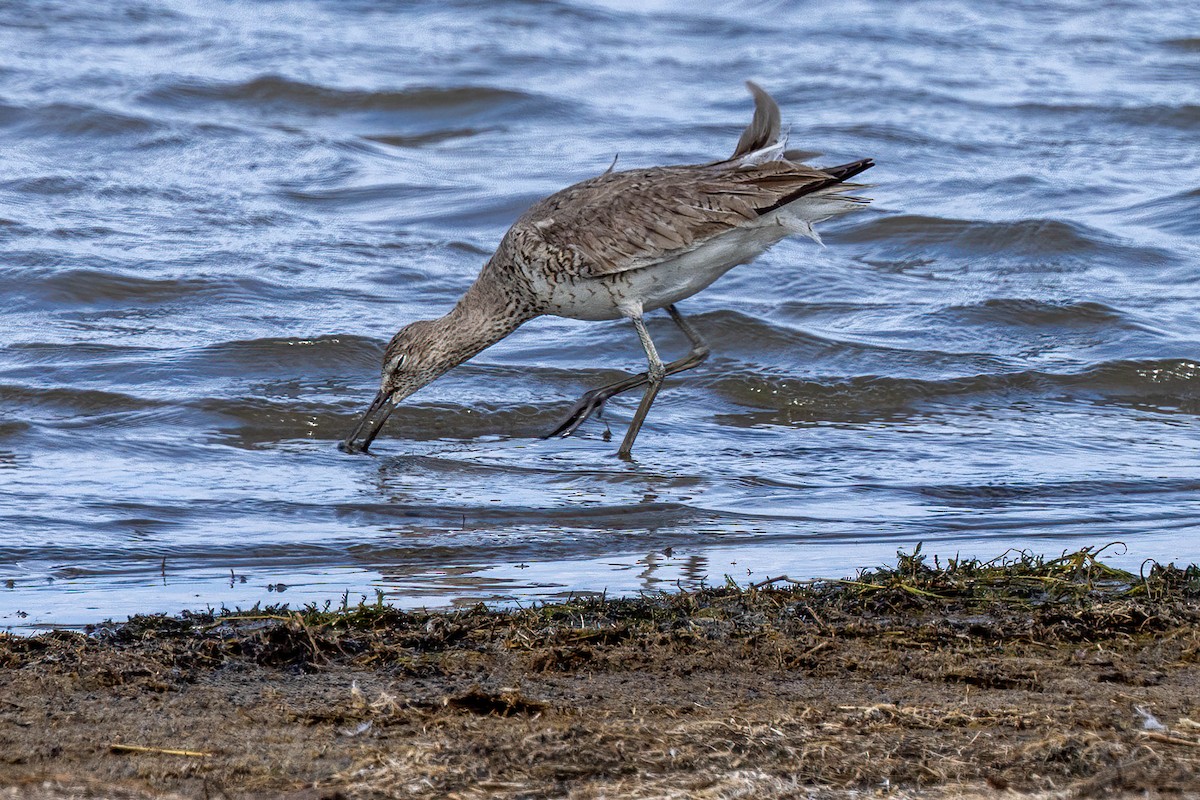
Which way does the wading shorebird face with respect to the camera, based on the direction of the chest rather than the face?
to the viewer's left

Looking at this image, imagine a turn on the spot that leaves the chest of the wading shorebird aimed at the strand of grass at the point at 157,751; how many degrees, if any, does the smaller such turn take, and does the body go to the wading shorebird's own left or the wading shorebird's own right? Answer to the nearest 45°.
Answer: approximately 90° to the wading shorebird's own left
